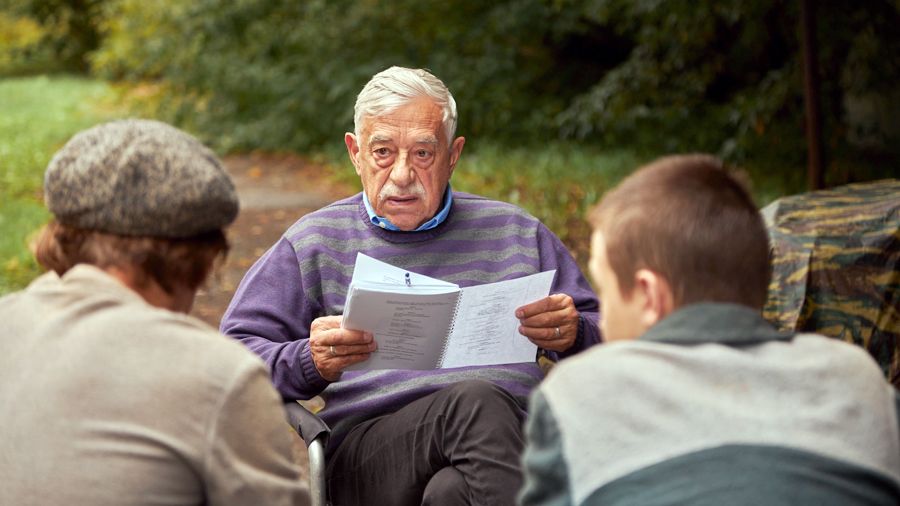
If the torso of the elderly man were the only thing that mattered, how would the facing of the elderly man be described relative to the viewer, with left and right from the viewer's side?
facing the viewer

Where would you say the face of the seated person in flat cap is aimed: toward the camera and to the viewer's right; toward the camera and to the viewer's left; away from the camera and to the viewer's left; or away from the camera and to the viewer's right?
away from the camera and to the viewer's right

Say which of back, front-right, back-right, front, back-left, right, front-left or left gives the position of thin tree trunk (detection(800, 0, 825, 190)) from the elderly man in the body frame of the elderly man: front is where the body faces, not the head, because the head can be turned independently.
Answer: back-left

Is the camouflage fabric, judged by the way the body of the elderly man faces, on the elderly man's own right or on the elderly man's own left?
on the elderly man's own left

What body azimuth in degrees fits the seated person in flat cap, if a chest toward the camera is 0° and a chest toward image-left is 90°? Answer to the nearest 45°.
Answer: approximately 225°

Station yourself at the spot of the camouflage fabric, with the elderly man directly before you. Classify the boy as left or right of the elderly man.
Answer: left

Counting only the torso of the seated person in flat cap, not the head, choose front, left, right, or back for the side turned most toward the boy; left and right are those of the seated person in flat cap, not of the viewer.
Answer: right

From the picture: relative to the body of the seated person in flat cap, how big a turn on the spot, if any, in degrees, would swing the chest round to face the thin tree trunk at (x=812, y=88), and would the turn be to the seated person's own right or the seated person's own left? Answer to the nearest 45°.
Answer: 0° — they already face it

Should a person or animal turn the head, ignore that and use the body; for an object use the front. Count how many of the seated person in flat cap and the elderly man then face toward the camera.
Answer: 1

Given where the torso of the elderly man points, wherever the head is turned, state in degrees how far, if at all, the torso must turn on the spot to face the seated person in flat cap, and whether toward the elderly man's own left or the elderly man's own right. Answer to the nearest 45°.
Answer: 0° — they already face them

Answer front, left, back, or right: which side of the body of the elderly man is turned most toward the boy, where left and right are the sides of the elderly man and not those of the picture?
front

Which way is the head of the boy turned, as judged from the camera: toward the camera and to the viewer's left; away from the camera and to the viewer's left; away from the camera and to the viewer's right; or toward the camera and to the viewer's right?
away from the camera and to the viewer's left

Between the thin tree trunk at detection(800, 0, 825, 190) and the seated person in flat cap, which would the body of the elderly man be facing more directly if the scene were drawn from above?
the seated person in flat cap

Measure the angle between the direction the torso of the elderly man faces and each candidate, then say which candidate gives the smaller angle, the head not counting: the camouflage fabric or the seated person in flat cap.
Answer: the seated person in flat cap

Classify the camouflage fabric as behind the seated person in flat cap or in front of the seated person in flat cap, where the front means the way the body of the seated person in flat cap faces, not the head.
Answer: in front

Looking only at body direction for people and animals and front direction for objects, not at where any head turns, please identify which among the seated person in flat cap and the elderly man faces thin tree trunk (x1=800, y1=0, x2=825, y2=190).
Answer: the seated person in flat cap
